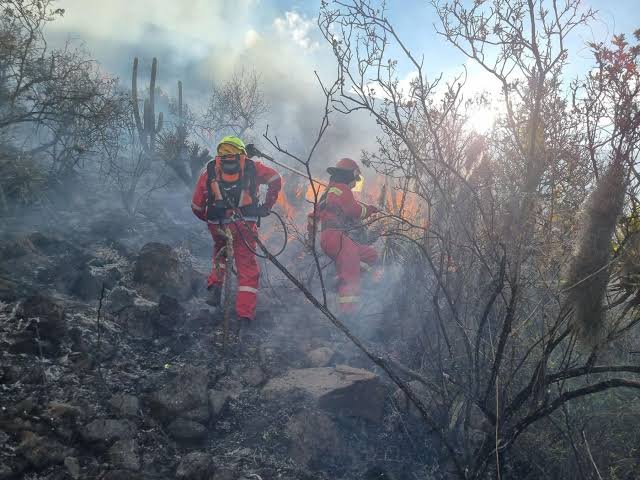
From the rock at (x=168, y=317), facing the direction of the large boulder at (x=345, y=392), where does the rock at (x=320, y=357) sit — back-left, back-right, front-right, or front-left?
front-left

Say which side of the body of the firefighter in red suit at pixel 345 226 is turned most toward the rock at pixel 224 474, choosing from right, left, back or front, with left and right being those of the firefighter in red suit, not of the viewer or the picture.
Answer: right

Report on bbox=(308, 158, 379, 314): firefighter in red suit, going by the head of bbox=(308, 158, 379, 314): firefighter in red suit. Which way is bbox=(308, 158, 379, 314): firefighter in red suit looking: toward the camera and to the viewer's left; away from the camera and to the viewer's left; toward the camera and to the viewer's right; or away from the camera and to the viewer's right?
away from the camera and to the viewer's right

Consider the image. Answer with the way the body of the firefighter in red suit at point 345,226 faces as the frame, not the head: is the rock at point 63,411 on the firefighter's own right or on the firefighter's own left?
on the firefighter's own right

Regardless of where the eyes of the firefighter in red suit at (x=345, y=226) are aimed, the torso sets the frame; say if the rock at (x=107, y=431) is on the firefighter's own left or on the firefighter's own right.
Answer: on the firefighter's own right

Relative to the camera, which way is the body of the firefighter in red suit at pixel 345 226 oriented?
to the viewer's right

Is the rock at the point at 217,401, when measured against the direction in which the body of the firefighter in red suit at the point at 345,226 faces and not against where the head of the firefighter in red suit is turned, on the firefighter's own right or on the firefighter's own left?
on the firefighter's own right

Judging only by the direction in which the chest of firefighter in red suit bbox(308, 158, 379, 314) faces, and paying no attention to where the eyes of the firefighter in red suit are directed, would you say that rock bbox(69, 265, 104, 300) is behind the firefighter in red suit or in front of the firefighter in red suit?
behind

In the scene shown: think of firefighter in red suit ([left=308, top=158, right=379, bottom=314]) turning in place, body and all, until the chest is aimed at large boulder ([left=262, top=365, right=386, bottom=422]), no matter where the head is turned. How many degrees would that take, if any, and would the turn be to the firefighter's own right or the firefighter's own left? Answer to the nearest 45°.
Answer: approximately 90° to the firefighter's own right
